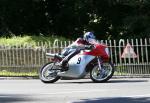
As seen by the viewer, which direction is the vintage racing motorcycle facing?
to the viewer's right
